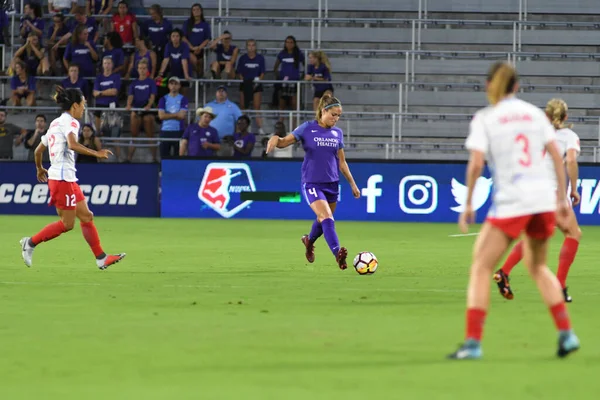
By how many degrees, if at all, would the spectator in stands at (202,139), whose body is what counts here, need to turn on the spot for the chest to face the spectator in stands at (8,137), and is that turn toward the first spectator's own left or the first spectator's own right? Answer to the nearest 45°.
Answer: approximately 90° to the first spectator's own right

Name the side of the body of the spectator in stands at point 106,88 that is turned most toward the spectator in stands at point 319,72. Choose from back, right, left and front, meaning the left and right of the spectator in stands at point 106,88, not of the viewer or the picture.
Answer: left

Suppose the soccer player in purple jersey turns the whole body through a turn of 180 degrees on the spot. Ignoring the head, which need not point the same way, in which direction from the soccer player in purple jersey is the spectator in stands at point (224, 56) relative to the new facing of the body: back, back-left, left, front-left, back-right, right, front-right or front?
front-right

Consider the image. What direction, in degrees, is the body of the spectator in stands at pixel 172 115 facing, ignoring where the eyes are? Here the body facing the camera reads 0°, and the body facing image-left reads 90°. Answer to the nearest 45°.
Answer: approximately 0°

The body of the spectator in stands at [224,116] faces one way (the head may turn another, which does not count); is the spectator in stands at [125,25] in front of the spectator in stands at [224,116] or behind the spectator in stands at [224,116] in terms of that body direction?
behind

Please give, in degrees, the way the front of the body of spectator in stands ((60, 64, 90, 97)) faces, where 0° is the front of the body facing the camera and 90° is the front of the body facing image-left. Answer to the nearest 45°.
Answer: approximately 0°

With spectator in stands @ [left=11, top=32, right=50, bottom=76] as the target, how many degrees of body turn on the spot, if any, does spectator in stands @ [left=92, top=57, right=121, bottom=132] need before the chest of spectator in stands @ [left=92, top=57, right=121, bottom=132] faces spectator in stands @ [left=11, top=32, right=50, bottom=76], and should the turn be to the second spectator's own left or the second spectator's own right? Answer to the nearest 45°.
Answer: approximately 135° to the second spectator's own right

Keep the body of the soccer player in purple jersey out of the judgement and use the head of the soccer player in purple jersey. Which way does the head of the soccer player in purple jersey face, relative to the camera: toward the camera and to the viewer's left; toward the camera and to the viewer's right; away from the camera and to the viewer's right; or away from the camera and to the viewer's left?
toward the camera and to the viewer's right

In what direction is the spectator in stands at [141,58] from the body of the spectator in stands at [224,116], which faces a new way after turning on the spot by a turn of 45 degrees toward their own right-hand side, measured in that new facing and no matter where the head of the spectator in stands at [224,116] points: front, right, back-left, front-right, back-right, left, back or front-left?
right
